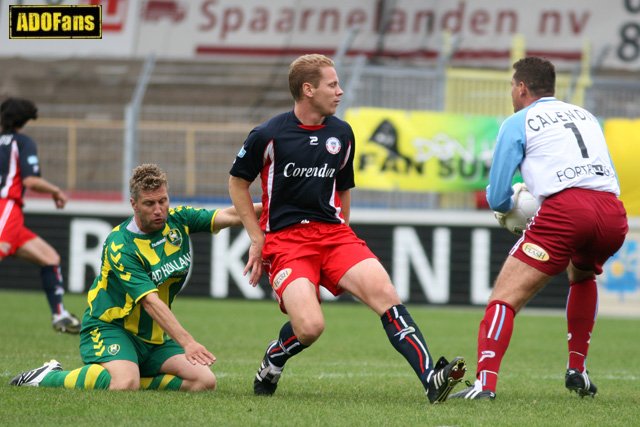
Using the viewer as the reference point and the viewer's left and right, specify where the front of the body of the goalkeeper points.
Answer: facing away from the viewer and to the left of the viewer

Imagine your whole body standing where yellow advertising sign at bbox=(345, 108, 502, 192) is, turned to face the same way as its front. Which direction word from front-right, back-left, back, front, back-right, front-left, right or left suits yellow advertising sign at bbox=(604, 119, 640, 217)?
left

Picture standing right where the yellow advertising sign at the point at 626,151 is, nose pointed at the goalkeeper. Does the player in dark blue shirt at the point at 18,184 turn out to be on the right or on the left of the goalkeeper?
right

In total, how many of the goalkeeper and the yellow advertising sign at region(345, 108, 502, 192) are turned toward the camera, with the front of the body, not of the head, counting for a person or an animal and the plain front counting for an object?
1

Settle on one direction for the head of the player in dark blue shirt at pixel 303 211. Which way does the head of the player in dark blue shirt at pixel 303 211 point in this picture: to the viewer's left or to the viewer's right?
to the viewer's right

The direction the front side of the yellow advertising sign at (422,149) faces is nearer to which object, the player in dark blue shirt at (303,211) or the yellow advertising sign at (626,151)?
the player in dark blue shirt

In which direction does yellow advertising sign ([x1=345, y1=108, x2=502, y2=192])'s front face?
toward the camera

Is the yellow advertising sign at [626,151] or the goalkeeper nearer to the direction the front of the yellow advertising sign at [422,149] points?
the goalkeeper

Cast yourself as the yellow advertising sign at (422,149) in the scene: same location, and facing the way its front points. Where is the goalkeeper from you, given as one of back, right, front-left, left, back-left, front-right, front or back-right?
front

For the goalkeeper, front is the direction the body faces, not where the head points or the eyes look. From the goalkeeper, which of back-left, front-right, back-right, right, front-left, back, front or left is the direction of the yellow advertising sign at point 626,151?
front-right

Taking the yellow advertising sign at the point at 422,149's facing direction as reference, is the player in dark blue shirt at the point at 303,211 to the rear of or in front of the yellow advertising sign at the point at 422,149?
in front

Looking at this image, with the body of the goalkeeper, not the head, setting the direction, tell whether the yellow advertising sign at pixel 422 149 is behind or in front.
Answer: in front

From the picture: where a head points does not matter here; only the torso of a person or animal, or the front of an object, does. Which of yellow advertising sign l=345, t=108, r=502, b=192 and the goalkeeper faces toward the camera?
the yellow advertising sign

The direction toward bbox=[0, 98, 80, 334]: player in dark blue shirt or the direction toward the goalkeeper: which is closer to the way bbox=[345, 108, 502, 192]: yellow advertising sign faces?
the goalkeeper

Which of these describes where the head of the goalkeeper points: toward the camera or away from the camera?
away from the camera
